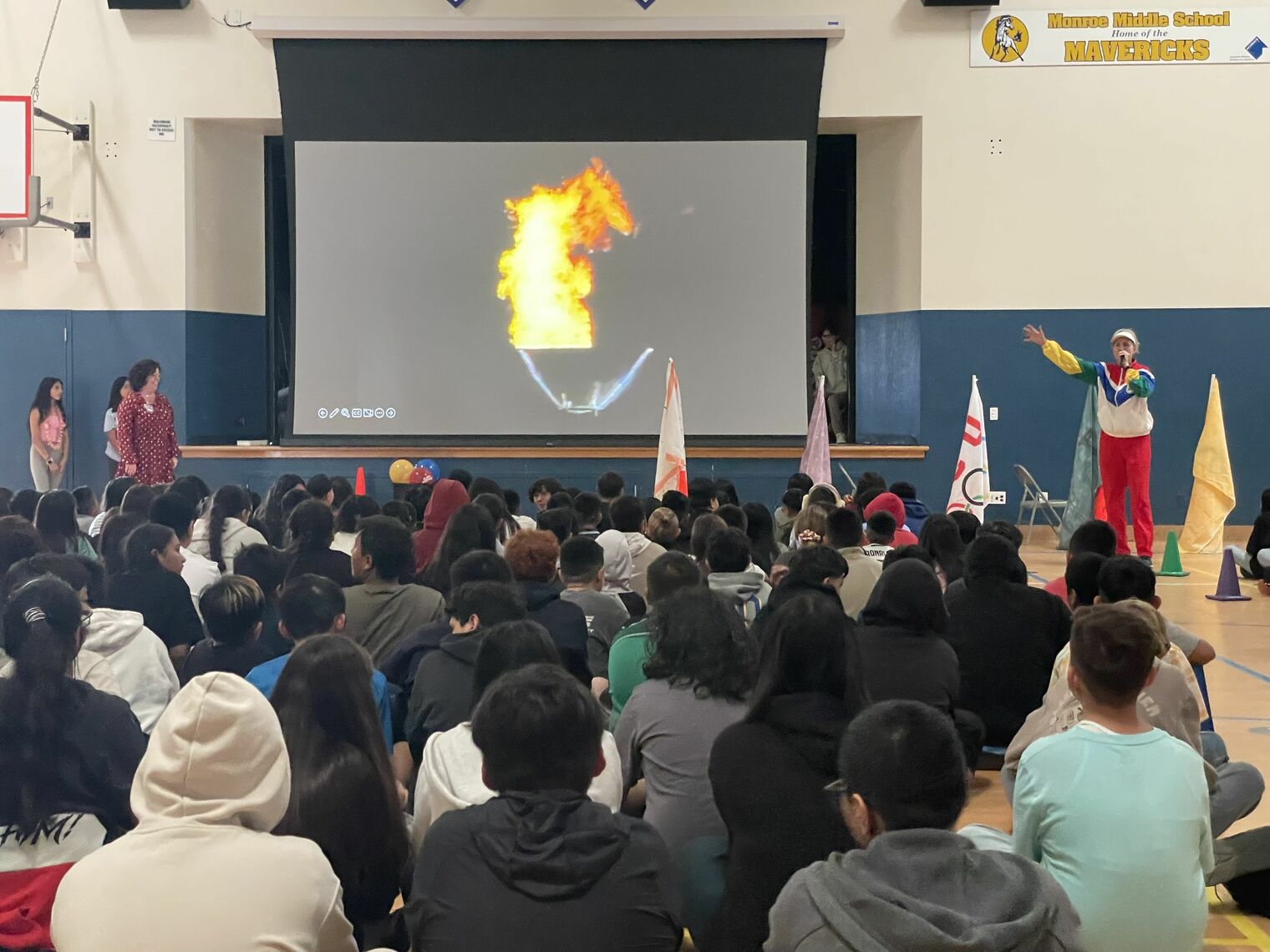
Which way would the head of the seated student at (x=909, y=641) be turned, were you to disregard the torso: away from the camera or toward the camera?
away from the camera

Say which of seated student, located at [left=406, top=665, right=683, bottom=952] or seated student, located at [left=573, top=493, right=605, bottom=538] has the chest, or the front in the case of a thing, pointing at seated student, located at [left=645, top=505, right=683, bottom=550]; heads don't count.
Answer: seated student, located at [left=406, top=665, right=683, bottom=952]

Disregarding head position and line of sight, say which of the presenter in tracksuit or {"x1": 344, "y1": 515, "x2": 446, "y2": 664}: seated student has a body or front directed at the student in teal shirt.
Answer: the presenter in tracksuit

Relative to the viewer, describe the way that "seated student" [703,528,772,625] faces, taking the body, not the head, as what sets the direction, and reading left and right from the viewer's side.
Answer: facing away from the viewer

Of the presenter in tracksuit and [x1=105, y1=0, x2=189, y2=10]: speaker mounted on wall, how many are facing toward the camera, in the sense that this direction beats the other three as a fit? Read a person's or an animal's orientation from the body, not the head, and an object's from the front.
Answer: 2

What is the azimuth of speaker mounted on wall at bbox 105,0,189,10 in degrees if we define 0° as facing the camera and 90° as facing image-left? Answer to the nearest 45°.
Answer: approximately 0°

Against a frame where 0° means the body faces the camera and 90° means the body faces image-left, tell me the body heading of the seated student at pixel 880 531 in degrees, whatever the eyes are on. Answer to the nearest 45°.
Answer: approximately 180°

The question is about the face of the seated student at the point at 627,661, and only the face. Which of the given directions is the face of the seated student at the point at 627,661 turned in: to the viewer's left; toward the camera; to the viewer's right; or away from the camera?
away from the camera

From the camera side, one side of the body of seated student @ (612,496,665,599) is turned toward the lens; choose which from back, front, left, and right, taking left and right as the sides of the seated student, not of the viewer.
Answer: back

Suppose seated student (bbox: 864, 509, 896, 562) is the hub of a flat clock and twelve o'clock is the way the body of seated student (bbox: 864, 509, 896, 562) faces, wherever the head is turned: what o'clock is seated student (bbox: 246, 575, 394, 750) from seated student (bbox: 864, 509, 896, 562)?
seated student (bbox: 246, 575, 394, 750) is roughly at 7 o'clock from seated student (bbox: 864, 509, 896, 562).

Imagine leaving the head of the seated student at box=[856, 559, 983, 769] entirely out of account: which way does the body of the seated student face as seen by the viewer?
away from the camera

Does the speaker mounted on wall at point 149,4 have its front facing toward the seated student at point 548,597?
yes

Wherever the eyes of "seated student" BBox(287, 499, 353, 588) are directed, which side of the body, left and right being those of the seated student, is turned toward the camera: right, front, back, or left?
back

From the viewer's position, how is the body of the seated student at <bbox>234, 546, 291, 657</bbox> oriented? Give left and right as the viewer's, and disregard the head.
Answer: facing away from the viewer

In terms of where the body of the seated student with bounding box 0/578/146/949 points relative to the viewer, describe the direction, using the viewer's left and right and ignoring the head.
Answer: facing away from the viewer
